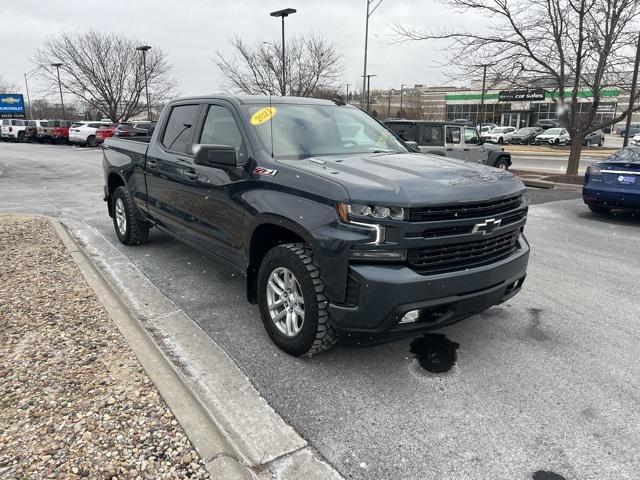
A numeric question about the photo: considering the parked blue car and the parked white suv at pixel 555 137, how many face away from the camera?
1

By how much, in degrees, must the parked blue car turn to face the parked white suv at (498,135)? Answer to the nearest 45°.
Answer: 0° — it already faces it

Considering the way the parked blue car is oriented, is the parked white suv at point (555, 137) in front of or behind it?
in front

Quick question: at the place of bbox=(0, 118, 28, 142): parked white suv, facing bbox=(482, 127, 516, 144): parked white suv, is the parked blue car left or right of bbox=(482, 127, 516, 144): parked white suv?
right

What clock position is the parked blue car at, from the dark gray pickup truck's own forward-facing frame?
The parked blue car is roughly at 9 o'clock from the dark gray pickup truck.

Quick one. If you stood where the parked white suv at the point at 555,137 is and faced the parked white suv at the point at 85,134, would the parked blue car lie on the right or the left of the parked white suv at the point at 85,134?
left

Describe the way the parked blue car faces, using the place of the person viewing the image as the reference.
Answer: facing away from the viewer

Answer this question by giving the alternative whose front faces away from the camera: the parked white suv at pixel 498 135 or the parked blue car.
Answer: the parked blue car

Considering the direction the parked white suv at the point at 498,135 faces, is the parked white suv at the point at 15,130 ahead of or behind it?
ahead

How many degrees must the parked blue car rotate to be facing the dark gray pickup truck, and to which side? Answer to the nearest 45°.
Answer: approximately 180°

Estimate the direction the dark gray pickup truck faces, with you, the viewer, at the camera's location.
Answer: facing the viewer and to the right of the viewer

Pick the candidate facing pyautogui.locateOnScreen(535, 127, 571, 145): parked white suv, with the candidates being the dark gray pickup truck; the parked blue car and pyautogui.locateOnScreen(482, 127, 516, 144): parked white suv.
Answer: the parked blue car

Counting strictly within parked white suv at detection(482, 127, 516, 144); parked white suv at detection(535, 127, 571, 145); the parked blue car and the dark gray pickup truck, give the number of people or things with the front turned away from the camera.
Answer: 1

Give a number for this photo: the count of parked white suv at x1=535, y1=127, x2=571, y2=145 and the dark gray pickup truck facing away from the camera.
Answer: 0

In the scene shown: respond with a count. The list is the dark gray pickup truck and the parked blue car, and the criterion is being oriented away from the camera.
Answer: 1

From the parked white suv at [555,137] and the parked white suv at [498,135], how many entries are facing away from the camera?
0
